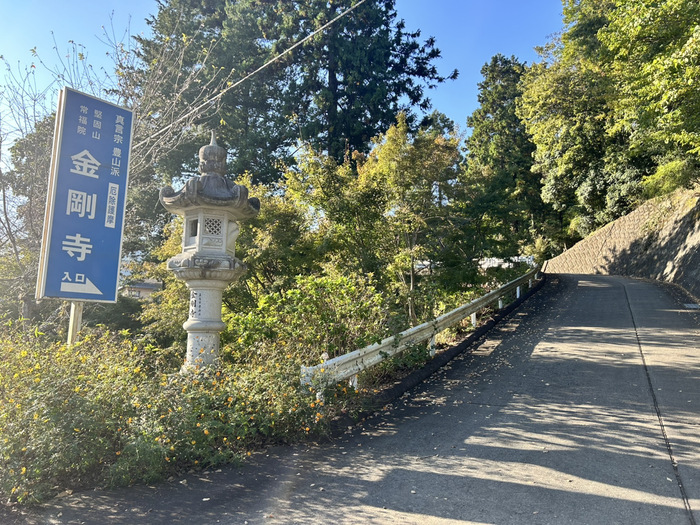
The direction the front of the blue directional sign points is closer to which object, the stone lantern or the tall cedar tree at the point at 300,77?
the stone lantern

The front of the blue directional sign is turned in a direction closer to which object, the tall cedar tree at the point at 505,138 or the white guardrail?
the white guardrail

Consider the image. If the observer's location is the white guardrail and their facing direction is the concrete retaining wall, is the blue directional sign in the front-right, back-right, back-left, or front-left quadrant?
back-left

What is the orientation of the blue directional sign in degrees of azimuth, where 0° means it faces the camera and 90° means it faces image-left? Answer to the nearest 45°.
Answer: approximately 315°

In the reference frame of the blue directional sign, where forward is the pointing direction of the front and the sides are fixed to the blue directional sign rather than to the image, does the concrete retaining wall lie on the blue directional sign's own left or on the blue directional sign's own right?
on the blue directional sign's own left

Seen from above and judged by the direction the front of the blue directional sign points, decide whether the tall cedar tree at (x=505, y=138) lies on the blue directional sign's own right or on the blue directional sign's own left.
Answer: on the blue directional sign's own left

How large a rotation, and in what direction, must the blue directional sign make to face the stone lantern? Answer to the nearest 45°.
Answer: approximately 45° to its left
